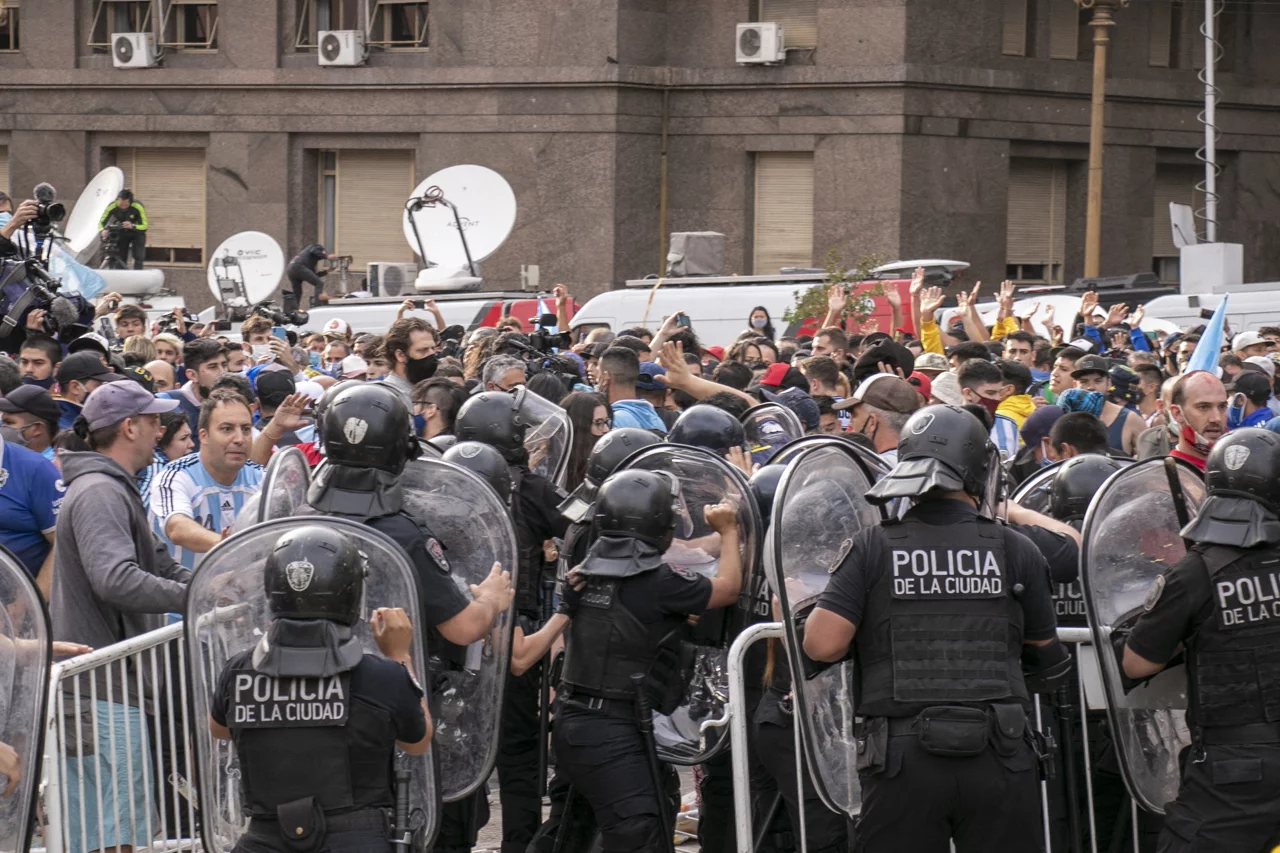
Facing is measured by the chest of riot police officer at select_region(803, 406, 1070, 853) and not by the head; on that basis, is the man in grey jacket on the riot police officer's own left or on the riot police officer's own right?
on the riot police officer's own left

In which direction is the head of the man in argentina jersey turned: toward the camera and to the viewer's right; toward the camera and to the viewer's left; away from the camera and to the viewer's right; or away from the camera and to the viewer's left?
toward the camera and to the viewer's right

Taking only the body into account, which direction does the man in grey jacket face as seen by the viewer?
to the viewer's right

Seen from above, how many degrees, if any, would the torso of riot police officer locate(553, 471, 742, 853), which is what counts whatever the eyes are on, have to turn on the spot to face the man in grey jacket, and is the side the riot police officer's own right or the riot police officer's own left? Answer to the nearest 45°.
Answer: approximately 135° to the riot police officer's own left

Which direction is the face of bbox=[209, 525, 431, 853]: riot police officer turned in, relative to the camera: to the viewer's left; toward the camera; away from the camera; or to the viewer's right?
away from the camera

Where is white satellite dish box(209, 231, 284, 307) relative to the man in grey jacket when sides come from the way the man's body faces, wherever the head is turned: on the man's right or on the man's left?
on the man's left

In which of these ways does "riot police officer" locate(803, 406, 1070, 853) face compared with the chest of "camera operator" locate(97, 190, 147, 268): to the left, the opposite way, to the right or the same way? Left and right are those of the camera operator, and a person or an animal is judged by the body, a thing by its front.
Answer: the opposite way

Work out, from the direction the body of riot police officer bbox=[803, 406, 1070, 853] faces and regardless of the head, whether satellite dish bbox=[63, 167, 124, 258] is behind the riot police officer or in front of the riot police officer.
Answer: in front

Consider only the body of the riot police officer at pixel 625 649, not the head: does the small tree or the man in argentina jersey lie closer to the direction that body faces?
the small tree

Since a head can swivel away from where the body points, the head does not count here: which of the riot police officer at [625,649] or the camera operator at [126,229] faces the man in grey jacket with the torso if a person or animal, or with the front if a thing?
the camera operator

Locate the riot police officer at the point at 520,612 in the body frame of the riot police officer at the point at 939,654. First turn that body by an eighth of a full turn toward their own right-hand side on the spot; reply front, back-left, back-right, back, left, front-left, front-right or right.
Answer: left

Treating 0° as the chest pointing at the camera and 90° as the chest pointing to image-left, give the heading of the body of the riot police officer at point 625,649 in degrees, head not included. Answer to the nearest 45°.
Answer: approximately 225°

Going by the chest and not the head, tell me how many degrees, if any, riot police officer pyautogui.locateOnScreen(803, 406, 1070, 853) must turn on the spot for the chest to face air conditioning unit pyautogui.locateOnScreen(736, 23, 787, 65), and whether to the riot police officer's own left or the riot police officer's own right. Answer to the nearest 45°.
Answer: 0° — they already face it

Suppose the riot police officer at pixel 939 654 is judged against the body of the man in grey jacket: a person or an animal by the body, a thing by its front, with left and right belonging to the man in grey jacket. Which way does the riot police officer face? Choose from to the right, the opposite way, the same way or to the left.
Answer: to the left

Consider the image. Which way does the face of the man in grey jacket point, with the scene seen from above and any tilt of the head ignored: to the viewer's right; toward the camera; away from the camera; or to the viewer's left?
to the viewer's right

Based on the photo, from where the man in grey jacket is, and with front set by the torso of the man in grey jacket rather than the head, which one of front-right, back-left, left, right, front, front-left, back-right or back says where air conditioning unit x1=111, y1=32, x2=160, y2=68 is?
left
